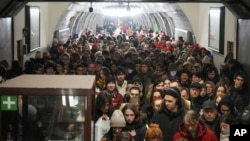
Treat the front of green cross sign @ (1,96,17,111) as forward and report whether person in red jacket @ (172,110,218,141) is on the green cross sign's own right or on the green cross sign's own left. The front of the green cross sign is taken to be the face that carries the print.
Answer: on the green cross sign's own left

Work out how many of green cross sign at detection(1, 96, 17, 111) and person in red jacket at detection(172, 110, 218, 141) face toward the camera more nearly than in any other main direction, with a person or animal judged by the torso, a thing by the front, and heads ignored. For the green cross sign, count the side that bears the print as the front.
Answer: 2

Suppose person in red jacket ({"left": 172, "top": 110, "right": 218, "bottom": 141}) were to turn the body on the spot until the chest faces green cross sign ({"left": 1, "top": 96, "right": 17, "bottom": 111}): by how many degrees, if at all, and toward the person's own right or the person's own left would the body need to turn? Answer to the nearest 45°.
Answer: approximately 45° to the person's own right

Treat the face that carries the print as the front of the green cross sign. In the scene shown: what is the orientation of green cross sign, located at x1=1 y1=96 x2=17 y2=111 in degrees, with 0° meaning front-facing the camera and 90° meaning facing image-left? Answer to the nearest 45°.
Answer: approximately 0°
